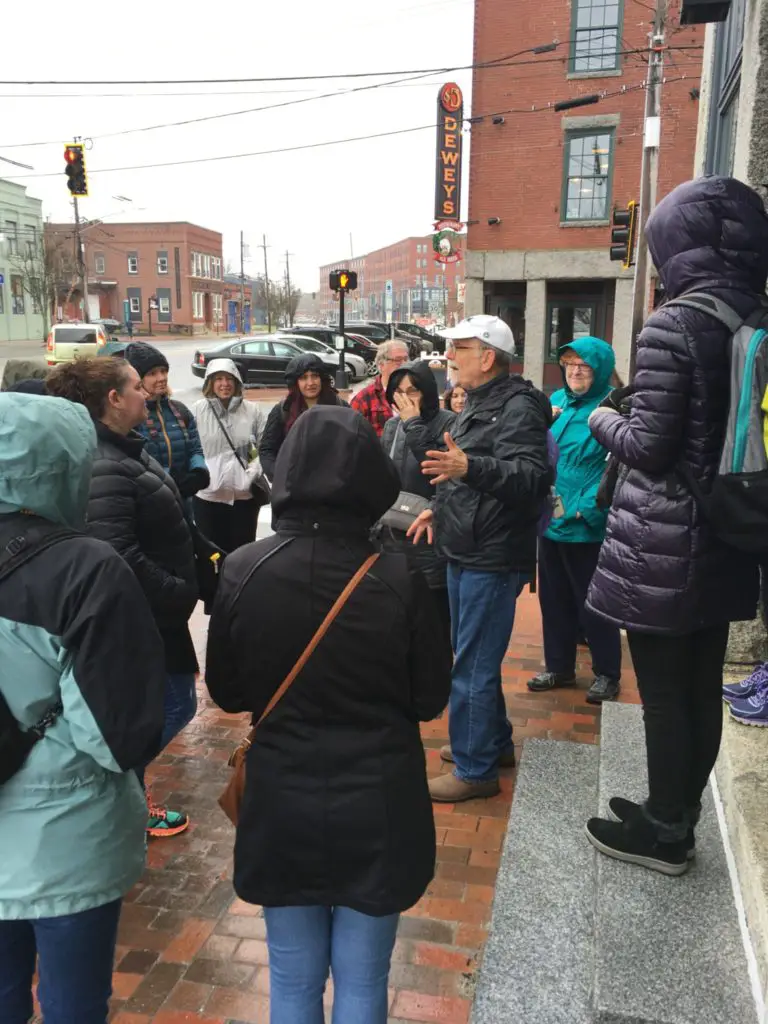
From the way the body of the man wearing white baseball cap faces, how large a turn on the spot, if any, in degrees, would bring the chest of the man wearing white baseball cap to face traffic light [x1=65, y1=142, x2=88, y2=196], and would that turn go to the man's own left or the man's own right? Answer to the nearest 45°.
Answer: approximately 45° to the man's own right

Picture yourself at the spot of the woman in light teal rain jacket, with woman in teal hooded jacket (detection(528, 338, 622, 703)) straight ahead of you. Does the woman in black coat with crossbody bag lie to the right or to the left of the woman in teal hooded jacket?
right

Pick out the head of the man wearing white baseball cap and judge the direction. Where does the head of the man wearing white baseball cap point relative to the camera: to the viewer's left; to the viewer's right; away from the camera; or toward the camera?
to the viewer's left

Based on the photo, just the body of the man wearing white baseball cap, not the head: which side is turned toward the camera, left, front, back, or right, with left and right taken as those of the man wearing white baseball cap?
left

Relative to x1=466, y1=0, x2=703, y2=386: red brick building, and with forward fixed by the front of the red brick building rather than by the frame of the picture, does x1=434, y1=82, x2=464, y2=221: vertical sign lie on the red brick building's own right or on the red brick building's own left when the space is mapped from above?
on the red brick building's own right

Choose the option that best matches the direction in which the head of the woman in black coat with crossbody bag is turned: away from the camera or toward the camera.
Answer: away from the camera

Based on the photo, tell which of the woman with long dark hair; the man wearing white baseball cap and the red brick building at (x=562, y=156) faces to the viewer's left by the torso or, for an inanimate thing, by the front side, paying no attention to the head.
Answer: the man wearing white baseball cap

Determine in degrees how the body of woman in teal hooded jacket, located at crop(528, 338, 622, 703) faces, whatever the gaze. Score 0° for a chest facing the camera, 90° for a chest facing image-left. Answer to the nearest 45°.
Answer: approximately 45°

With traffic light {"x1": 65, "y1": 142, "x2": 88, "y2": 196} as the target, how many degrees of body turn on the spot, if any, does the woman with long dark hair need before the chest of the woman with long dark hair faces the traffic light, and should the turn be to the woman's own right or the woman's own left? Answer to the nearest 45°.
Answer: approximately 180°

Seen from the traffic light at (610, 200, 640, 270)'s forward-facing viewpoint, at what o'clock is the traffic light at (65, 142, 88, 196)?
the traffic light at (65, 142, 88, 196) is roughly at 12 o'clock from the traffic light at (610, 200, 640, 270).

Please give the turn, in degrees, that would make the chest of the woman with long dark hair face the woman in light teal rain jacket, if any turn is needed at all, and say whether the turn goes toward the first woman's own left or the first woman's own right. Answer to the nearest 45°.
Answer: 0° — they already face them

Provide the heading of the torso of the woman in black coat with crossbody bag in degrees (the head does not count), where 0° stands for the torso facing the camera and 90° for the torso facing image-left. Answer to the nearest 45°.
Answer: approximately 180°
